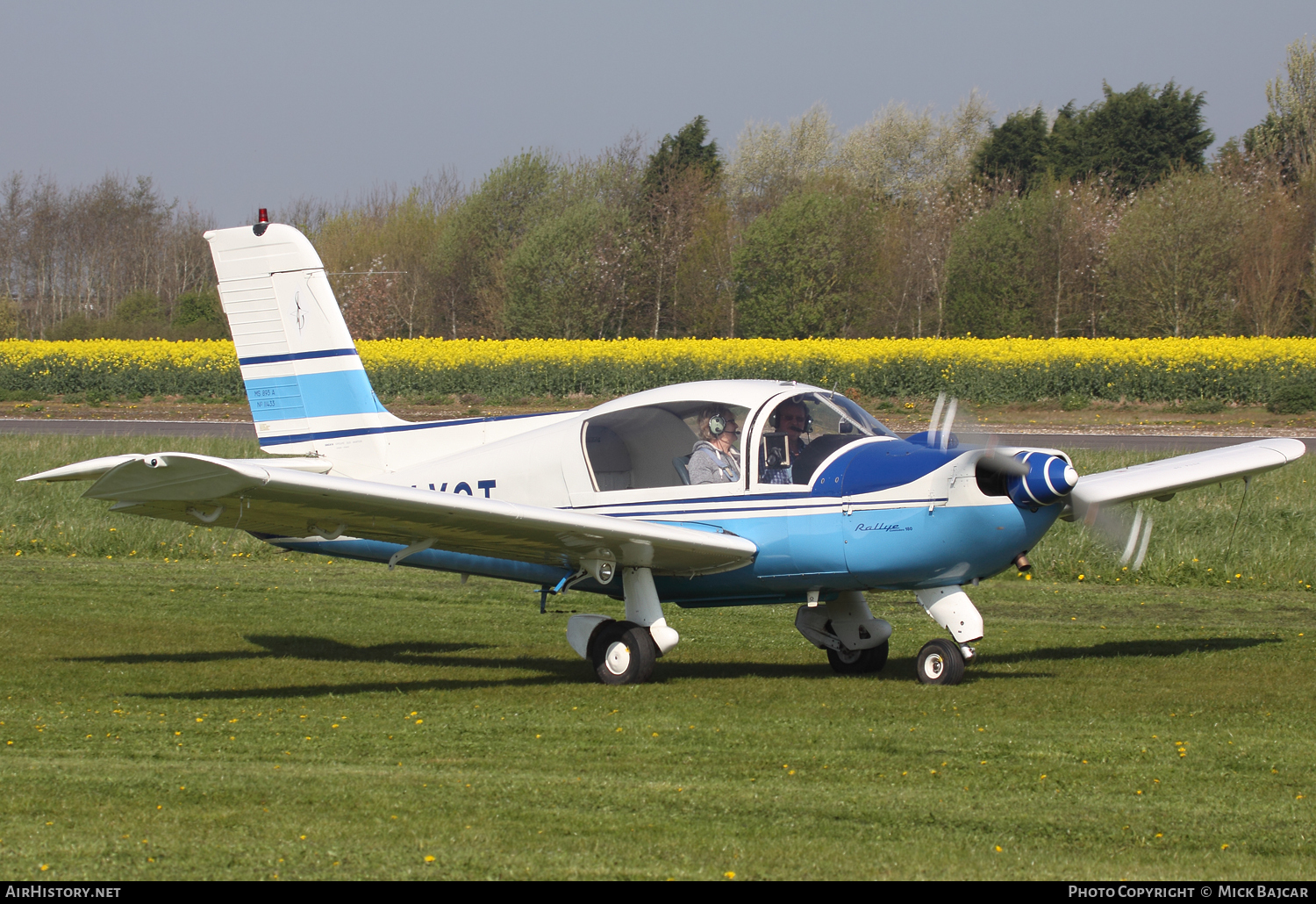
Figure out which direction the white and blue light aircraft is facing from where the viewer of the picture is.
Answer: facing the viewer and to the right of the viewer

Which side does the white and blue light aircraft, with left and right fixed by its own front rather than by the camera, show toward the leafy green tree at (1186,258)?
left
